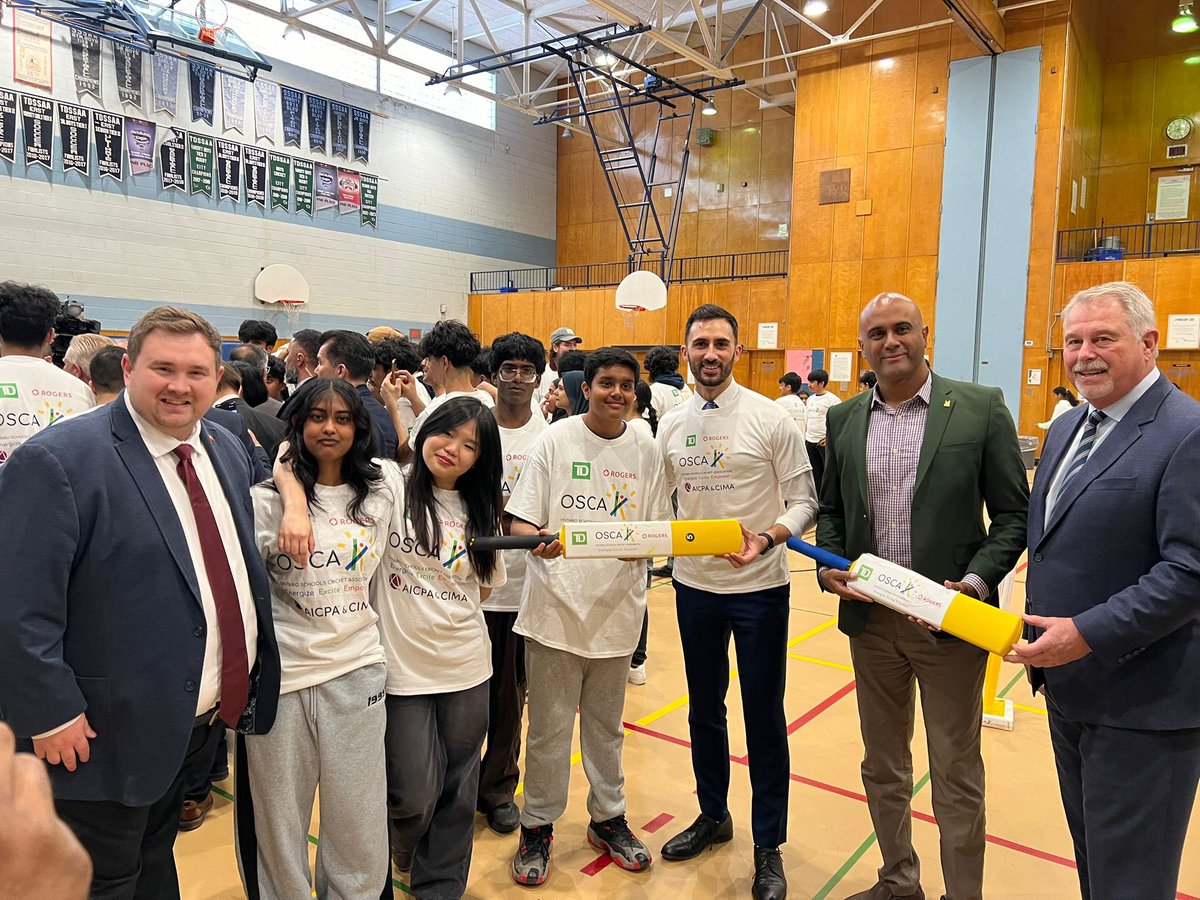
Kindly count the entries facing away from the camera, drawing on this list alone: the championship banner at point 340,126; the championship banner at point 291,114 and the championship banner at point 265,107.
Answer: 0

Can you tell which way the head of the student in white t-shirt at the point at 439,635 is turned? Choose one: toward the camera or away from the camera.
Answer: toward the camera

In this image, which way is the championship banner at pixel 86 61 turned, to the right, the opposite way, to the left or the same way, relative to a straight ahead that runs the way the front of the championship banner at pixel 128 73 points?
the same way

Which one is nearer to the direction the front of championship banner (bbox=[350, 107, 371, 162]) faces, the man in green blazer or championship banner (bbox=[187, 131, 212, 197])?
the man in green blazer

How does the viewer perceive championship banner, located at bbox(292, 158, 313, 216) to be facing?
facing the viewer and to the right of the viewer

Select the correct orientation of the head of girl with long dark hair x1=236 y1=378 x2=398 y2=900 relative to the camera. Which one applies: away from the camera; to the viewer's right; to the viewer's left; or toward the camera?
toward the camera

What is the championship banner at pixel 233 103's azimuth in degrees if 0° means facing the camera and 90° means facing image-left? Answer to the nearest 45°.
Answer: approximately 315°

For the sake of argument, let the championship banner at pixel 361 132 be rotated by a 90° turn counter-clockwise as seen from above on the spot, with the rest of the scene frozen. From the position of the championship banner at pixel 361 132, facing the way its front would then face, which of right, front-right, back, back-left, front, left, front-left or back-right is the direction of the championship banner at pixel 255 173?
back

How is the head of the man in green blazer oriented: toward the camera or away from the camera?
toward the camera

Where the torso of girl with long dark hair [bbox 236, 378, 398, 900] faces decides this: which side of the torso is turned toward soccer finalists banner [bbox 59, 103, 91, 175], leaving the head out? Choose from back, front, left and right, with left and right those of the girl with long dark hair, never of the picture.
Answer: back

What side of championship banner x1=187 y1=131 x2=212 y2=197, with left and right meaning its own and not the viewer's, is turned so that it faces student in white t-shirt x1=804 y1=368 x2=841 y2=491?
front

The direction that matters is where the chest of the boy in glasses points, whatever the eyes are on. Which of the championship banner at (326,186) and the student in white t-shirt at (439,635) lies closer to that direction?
the student in white t-shirt

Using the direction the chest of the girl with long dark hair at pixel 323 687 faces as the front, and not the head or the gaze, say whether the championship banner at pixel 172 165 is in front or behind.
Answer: behind

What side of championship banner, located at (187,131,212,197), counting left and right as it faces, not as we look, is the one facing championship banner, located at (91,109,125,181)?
right

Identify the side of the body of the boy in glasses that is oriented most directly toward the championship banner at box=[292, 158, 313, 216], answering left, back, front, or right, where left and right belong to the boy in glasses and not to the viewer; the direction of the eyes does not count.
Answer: back

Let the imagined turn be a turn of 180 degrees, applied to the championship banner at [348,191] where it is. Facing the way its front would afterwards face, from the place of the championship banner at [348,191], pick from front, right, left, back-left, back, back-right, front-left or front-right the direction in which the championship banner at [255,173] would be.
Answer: left

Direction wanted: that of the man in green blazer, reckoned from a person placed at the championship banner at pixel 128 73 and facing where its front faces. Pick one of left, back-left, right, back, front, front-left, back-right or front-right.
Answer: front-right

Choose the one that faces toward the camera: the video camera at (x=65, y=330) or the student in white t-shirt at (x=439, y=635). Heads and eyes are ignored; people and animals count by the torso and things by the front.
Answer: the student in white t-shirt

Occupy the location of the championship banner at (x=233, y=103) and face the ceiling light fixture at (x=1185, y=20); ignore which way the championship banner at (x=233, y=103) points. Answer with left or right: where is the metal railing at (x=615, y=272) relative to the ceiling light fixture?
left
